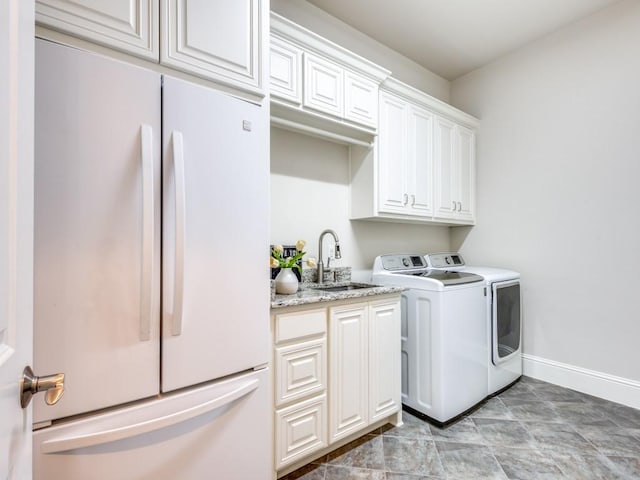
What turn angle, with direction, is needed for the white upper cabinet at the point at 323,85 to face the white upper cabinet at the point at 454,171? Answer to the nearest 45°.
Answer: approximately 90° to its left

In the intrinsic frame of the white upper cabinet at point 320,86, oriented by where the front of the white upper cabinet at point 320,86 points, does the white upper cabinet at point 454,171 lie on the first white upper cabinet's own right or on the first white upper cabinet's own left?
on the first white upper cabinet's own left

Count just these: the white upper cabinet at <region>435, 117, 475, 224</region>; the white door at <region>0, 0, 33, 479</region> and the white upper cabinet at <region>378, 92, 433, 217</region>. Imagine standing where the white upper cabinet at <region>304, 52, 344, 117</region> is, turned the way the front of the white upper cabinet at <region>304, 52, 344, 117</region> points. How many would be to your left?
2

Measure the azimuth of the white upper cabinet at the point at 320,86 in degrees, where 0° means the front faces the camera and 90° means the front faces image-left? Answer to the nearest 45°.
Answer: approximately 315°

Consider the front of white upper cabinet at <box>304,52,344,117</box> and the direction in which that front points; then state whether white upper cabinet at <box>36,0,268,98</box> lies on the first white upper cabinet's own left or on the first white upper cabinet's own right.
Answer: on the first white upper cabinet's own right

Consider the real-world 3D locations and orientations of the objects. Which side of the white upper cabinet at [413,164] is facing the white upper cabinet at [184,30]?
right

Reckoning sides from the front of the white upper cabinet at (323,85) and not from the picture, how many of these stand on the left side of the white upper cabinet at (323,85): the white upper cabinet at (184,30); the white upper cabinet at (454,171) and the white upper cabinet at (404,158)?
2

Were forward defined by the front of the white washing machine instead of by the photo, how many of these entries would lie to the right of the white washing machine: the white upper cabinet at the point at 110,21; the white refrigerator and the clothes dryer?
2

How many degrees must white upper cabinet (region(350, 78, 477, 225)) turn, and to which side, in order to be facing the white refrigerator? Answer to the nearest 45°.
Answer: approximately 90° to its right
